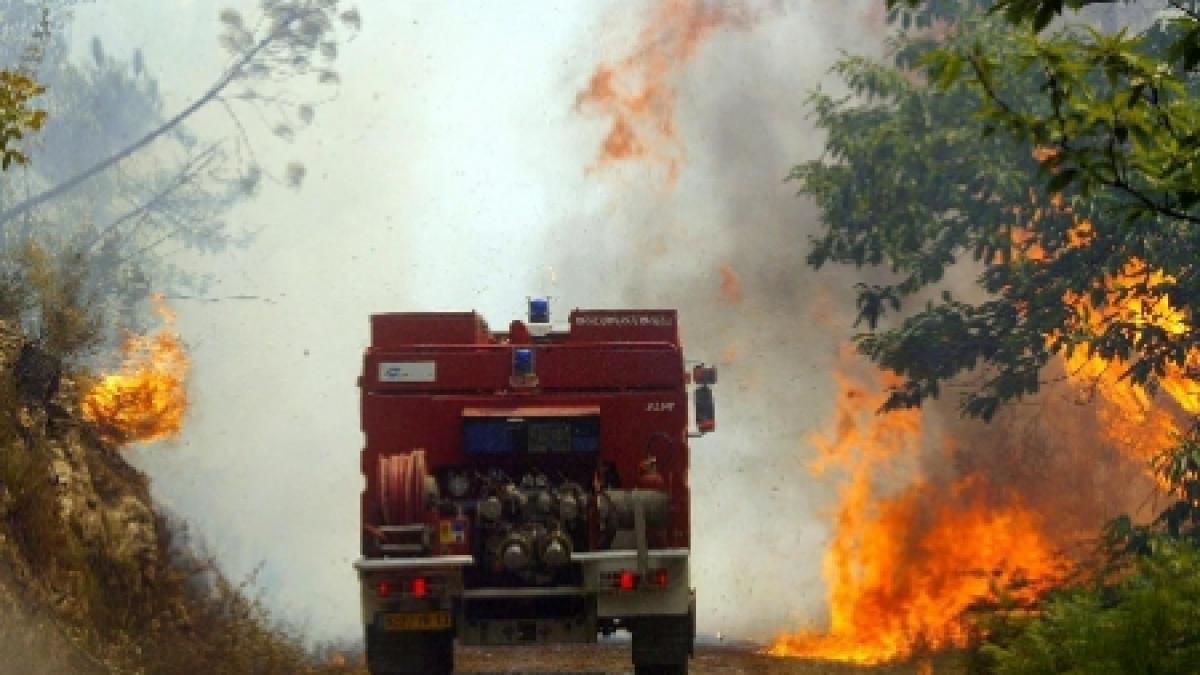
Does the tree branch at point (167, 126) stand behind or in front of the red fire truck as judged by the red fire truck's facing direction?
in front

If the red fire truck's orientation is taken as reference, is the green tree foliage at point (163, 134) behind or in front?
in front

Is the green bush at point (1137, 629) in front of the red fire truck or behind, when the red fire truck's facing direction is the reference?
behind

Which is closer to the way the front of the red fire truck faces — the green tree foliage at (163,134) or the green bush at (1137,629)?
the green tree foliage

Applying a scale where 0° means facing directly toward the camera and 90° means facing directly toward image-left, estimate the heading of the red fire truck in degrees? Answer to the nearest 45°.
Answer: approximately 180°
